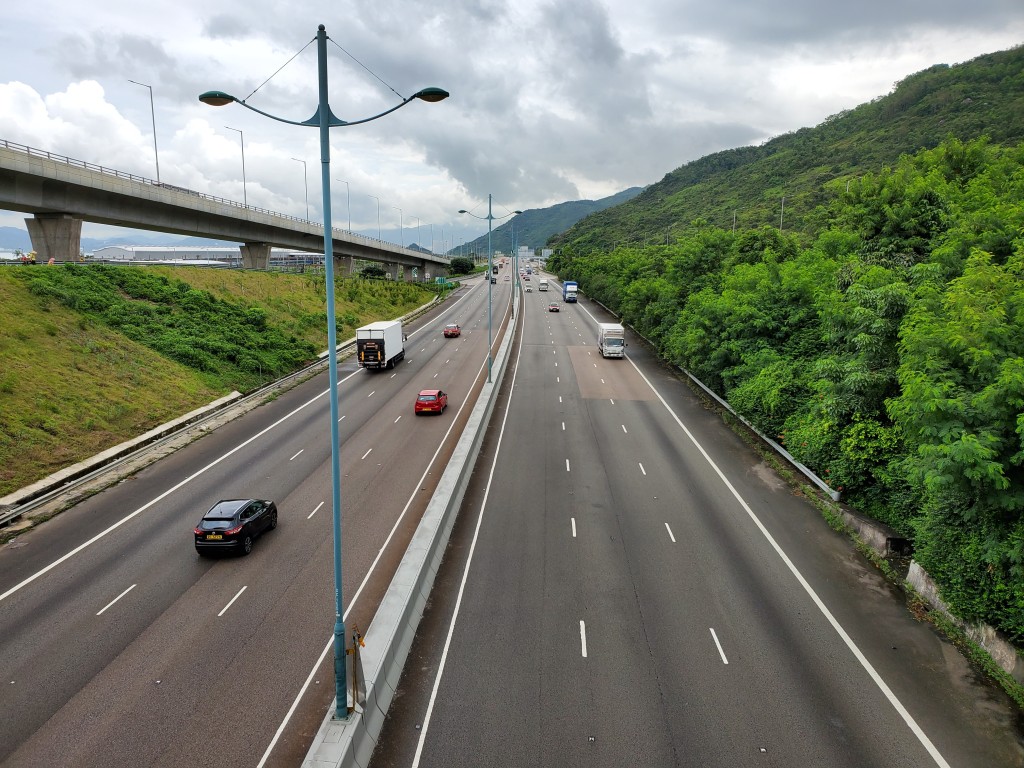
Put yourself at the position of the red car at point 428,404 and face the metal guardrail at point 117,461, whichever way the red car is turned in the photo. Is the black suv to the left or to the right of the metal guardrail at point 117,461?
left

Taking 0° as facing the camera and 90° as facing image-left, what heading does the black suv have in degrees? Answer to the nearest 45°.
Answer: approximately 225°

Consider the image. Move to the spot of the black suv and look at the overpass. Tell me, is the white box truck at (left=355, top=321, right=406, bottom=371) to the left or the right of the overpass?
right

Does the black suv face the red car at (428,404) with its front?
yes

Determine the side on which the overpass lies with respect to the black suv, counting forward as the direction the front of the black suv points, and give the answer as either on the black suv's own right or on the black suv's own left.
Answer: on the black suv's own left

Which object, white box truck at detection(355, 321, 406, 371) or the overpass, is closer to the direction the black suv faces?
the white box truck

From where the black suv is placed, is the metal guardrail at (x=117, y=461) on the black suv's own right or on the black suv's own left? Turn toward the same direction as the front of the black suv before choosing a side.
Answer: on the black suv's own left
